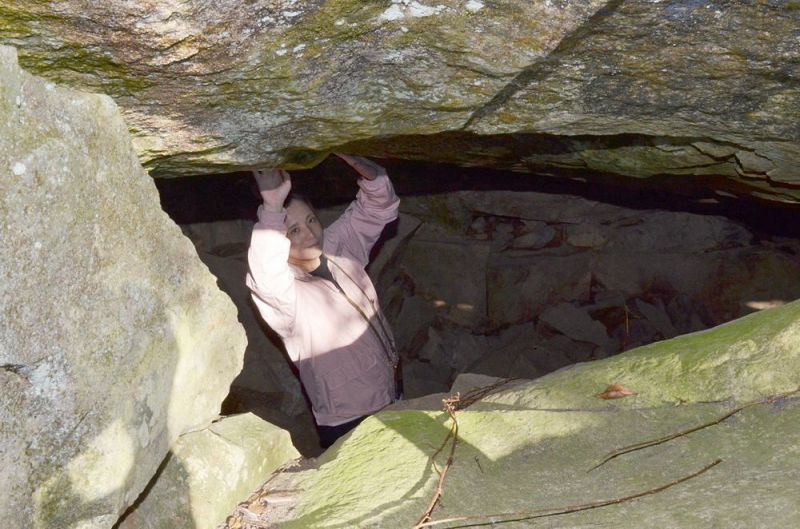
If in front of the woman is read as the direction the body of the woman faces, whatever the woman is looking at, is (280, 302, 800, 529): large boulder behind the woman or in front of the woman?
in front

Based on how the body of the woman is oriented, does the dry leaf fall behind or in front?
in front

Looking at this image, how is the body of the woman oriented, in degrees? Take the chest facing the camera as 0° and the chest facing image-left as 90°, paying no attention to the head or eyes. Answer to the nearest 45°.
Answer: approximately 315°

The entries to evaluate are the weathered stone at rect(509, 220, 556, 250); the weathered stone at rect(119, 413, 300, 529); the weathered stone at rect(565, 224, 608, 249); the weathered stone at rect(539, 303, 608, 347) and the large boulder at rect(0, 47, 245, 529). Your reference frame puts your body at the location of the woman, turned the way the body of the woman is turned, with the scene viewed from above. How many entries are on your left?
3

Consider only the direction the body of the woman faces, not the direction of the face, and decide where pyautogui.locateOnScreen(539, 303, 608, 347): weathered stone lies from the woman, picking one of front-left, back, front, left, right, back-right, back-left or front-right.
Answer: left

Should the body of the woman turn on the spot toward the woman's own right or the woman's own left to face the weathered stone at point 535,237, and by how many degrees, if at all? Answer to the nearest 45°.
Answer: approximately 90° to the woman's own left

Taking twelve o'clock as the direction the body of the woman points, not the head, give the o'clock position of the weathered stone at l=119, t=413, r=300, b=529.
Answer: The weathered stone is roughly at 2 o'clock from the woman.

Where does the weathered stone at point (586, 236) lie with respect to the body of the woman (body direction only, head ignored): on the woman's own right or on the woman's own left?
on the woman's own left
